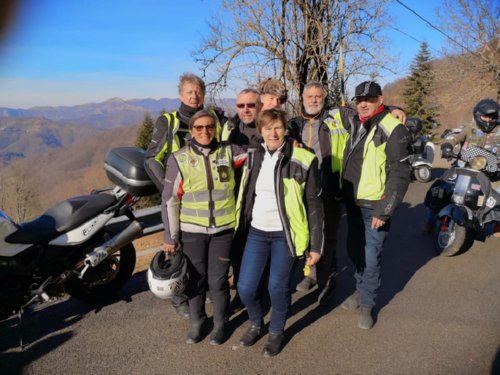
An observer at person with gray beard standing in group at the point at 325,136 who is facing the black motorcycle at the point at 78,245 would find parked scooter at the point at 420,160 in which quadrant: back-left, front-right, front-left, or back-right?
back-right

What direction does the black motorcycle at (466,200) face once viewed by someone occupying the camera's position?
facing the viewer and to the left of the viewer

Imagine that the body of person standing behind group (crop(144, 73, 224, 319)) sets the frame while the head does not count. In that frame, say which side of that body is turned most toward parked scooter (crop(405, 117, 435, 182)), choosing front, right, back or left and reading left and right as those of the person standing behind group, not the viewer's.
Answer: left

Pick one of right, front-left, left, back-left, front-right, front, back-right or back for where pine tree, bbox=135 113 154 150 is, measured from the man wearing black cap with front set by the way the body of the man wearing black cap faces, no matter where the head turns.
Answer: right

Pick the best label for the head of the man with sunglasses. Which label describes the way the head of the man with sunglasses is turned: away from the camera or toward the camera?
toward the camera

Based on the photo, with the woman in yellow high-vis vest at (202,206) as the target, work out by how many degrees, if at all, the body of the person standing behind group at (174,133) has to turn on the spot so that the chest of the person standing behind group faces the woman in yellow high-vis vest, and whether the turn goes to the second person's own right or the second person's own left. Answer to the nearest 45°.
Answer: approximately 45° to the second person's own right

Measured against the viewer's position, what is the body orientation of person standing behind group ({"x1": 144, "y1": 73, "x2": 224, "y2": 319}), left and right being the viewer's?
facing the viewer and to the right of the viewer

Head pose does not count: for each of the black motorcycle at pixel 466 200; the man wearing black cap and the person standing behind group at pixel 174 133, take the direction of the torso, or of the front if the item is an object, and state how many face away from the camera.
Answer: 0

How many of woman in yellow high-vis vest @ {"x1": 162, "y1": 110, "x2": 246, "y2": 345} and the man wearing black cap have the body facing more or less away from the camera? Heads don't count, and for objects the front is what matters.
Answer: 0

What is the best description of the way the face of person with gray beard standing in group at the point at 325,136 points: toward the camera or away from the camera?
toward the camera

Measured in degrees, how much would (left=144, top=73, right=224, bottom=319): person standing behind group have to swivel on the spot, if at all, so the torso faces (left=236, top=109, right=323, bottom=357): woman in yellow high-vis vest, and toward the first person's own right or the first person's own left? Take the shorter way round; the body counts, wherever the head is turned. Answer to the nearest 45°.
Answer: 0° — they already face them

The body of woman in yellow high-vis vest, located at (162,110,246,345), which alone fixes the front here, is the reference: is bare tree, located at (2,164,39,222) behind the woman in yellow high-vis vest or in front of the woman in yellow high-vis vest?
behind

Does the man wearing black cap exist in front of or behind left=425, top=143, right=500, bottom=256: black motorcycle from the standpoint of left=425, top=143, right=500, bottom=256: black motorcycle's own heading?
in front

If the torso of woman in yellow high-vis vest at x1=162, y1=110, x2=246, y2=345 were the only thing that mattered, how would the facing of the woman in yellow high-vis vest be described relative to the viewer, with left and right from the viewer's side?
facing the viewer

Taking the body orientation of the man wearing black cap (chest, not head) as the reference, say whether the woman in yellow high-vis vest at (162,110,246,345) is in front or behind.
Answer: in front
